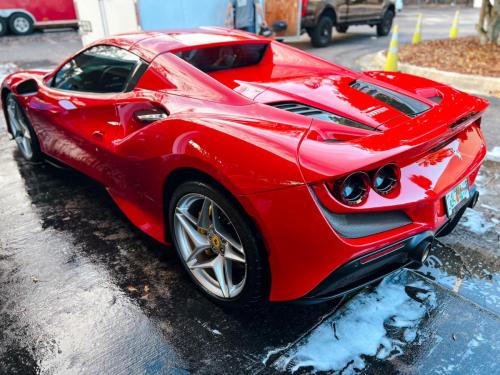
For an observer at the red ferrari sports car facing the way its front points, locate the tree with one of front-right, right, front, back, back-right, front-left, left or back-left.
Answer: right

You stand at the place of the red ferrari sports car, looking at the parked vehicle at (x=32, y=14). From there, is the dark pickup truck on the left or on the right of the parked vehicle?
right

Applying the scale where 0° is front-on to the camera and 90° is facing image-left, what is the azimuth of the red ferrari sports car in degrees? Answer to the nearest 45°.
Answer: approximately 135°
